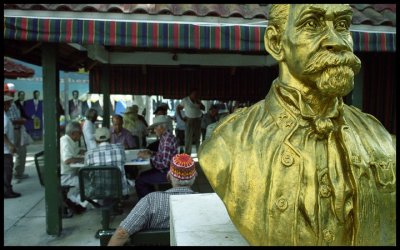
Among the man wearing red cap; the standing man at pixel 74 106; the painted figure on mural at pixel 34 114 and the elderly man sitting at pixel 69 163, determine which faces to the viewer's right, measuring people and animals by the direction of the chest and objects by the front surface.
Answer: the elderly man sitting

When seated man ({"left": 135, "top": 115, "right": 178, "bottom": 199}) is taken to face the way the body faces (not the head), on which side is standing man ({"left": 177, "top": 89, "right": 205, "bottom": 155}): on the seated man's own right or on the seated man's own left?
on the seated man's own right

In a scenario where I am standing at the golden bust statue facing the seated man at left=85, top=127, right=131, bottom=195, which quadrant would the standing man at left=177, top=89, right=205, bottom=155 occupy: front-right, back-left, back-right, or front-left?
front-right

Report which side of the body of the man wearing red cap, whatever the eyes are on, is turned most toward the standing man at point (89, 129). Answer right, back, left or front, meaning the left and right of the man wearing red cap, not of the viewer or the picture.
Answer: front

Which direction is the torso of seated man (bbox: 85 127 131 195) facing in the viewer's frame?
away from the camera

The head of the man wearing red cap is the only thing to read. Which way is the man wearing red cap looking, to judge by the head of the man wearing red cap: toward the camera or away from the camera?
away from the camera

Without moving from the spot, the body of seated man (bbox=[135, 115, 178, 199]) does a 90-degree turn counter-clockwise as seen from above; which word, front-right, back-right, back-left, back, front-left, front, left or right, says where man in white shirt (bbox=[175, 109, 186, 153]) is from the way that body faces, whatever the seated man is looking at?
back

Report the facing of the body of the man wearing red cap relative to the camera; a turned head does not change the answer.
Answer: away from the camera

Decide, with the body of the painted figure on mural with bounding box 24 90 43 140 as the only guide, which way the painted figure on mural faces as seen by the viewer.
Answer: toward the camera

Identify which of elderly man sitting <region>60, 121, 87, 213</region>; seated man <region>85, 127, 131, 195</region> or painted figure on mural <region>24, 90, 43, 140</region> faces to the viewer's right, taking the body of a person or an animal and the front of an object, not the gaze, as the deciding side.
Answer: the elderly man sitting

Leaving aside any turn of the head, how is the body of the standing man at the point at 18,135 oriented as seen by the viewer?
to the viewer's right

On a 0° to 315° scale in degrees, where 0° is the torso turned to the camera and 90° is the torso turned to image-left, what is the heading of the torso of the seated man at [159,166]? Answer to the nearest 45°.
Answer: approximately 90°
